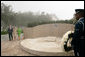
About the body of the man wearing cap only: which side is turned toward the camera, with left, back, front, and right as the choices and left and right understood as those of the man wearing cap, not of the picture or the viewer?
left
